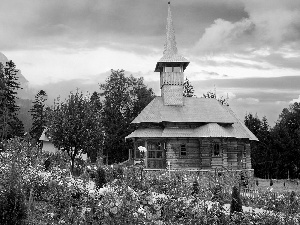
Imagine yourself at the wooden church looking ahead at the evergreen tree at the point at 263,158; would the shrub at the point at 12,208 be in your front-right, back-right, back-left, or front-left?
back-right

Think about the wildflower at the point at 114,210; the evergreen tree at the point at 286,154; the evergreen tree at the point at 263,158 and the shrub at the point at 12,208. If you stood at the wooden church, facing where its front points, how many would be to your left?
2

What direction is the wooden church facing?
to the viewer's left

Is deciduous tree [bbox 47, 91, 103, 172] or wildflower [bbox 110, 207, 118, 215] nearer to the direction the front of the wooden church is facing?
the deciduous tree

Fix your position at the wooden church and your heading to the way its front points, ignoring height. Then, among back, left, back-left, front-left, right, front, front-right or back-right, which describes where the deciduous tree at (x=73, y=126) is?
front-left

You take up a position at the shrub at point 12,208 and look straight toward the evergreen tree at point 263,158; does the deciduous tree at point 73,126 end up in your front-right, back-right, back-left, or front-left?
front-left

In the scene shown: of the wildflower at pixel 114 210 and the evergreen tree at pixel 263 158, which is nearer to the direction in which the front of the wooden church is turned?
the wildflower

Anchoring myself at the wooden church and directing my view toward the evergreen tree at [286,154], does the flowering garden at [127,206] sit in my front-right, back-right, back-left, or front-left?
back-right

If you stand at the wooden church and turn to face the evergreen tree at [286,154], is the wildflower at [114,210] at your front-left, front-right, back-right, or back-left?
back-right

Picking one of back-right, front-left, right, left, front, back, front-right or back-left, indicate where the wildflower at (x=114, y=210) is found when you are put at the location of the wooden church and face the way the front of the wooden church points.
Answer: left
